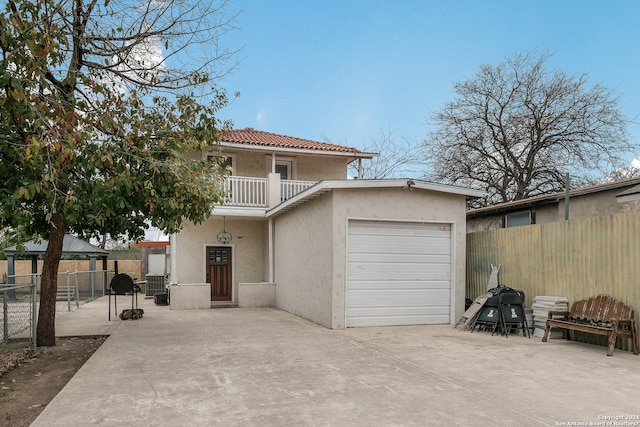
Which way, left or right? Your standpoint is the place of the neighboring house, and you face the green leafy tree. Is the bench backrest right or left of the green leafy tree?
left

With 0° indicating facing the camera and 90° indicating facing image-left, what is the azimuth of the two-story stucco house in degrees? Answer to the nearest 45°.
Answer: approximately 0°

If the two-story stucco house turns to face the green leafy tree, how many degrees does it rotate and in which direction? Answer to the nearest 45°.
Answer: approximately 45° to its right

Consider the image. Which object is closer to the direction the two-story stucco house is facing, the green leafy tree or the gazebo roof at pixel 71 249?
the green leafy tree

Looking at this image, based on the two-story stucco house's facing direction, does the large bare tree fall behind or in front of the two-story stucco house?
behind

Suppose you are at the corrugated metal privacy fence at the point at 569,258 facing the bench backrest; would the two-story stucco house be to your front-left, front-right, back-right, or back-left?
back-right

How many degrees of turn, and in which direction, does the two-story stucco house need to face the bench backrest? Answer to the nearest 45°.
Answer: approximately 45° to its left

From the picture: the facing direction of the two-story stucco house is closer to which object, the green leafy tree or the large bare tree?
the green leafy tree

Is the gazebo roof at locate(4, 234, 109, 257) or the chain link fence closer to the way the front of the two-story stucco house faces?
the chain link fence

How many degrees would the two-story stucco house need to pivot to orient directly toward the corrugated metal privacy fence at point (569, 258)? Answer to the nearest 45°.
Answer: approximately 45° to its left

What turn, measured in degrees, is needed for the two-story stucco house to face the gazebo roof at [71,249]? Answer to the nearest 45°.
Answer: approximately 135° to its right
